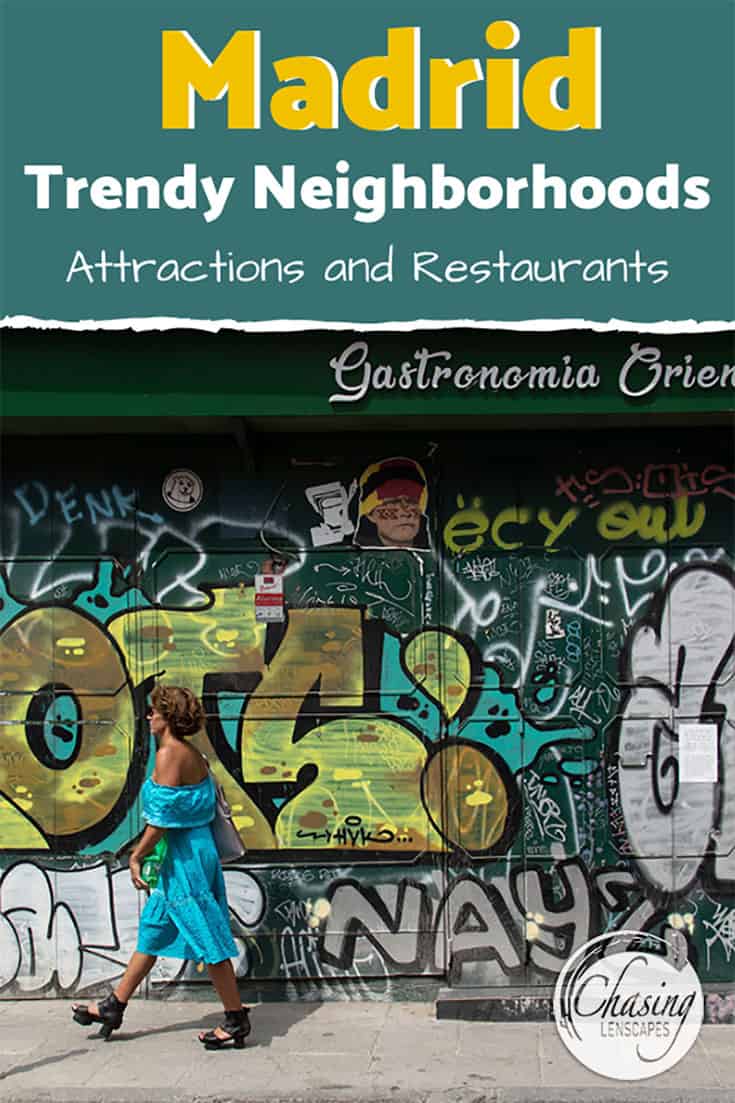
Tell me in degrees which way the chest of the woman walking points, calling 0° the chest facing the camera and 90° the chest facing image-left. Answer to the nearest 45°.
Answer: approximately 90°

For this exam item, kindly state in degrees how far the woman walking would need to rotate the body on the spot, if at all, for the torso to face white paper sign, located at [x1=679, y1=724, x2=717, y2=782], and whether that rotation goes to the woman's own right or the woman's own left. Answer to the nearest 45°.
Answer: approximately 180°

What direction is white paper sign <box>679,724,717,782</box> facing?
toward the camera

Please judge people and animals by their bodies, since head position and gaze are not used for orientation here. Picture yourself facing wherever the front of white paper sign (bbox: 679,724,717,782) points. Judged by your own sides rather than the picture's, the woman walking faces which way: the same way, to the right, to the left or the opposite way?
to the right

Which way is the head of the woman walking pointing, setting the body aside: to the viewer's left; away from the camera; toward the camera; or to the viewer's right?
to the viewer's left

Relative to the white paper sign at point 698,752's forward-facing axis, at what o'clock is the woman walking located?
The woman walking is roughly at 2 o'clock from the white paper sign.

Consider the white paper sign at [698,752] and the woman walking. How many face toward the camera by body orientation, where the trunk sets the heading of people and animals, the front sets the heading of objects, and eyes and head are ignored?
1
